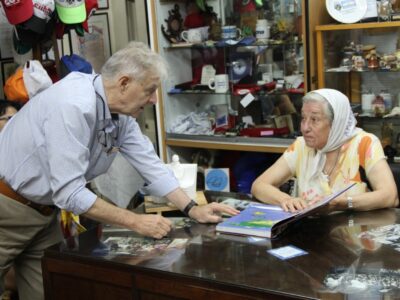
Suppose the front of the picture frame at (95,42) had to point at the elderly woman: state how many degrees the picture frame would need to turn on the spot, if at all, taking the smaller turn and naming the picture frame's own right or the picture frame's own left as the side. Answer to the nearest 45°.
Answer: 0° — it already faces them

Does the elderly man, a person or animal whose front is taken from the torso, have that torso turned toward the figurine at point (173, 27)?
no

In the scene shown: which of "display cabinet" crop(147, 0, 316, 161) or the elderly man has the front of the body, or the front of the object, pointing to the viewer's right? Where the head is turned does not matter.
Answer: the elderly man

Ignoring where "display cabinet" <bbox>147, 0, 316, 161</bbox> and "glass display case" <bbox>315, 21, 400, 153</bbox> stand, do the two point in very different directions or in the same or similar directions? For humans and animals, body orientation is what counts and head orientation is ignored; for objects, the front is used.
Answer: same or similar directions

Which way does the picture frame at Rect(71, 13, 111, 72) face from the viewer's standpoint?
toward the camera

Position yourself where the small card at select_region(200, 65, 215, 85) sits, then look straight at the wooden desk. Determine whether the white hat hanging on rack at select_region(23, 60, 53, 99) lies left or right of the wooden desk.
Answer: right

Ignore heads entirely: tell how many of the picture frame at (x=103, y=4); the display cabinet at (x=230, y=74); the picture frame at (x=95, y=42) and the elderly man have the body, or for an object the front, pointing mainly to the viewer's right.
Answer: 1

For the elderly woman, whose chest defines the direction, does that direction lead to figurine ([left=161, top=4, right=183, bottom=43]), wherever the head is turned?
no

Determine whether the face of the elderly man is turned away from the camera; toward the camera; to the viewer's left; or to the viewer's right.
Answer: to the viewer's right

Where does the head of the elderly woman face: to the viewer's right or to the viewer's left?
to the viewer's left

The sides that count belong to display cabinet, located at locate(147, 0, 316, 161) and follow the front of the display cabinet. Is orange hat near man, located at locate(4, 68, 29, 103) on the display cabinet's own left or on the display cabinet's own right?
on the display cabinet's own right

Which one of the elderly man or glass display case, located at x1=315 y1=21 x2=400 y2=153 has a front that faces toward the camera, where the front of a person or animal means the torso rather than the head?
the glass display case

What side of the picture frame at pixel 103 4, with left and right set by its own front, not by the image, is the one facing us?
front

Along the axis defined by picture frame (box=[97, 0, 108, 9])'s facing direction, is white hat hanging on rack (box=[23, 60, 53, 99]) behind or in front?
in front

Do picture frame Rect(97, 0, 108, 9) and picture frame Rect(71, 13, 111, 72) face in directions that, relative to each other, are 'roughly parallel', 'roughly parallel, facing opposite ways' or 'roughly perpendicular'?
roughly parallel

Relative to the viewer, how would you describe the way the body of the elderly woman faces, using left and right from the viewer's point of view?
facing the viewer and to the left of the viewer

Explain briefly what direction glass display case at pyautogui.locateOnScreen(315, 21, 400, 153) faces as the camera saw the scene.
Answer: facing the viewer

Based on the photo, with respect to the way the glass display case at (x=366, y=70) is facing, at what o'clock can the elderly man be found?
The elderly man is roughly at 1 o'clock from the glass display case.
